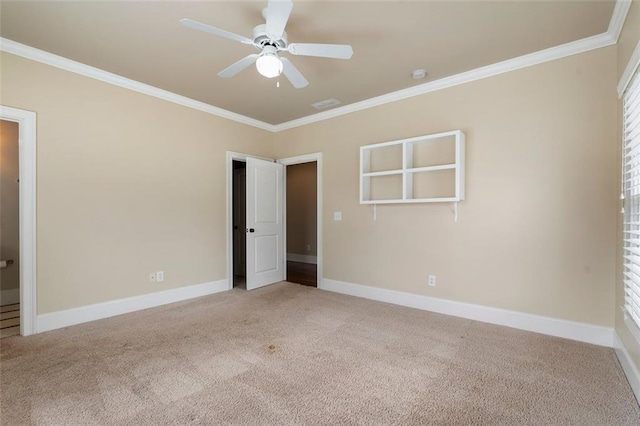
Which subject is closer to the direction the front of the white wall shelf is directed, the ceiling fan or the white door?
the ceiling fan

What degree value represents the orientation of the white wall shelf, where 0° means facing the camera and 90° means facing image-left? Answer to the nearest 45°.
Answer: approximately 45°

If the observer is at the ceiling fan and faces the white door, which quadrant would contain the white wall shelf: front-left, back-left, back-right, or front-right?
front-right

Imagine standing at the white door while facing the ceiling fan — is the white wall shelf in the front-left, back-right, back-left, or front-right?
front-left

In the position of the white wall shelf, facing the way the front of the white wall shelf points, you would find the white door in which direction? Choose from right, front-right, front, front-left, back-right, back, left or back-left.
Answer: front-right

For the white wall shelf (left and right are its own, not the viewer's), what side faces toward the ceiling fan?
front

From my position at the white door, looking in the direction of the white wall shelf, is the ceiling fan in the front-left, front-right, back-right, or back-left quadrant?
front-right
